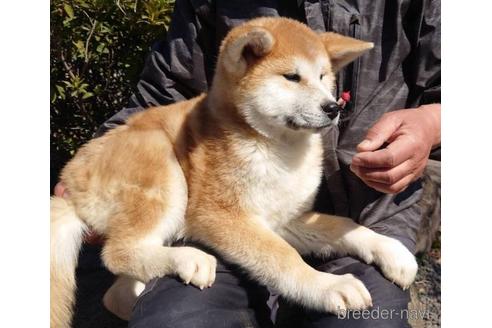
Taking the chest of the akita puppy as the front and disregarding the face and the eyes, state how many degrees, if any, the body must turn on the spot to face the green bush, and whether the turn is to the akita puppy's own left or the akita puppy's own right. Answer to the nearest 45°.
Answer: approximately 180°

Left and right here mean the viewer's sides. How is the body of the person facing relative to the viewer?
facing the viewer

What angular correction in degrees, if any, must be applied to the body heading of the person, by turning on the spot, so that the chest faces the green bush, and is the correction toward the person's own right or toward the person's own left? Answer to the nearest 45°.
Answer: approximately 135° to the person's own right

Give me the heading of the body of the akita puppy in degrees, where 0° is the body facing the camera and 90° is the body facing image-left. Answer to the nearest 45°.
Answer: approximately 315°
